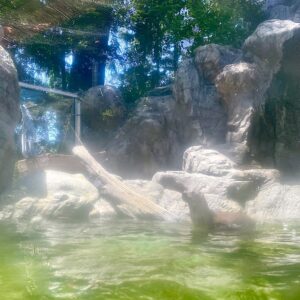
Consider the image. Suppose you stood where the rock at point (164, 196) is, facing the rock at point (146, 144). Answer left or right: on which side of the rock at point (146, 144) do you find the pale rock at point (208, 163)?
right

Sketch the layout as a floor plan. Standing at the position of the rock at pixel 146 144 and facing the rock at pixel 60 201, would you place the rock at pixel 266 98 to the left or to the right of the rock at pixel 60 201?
left
